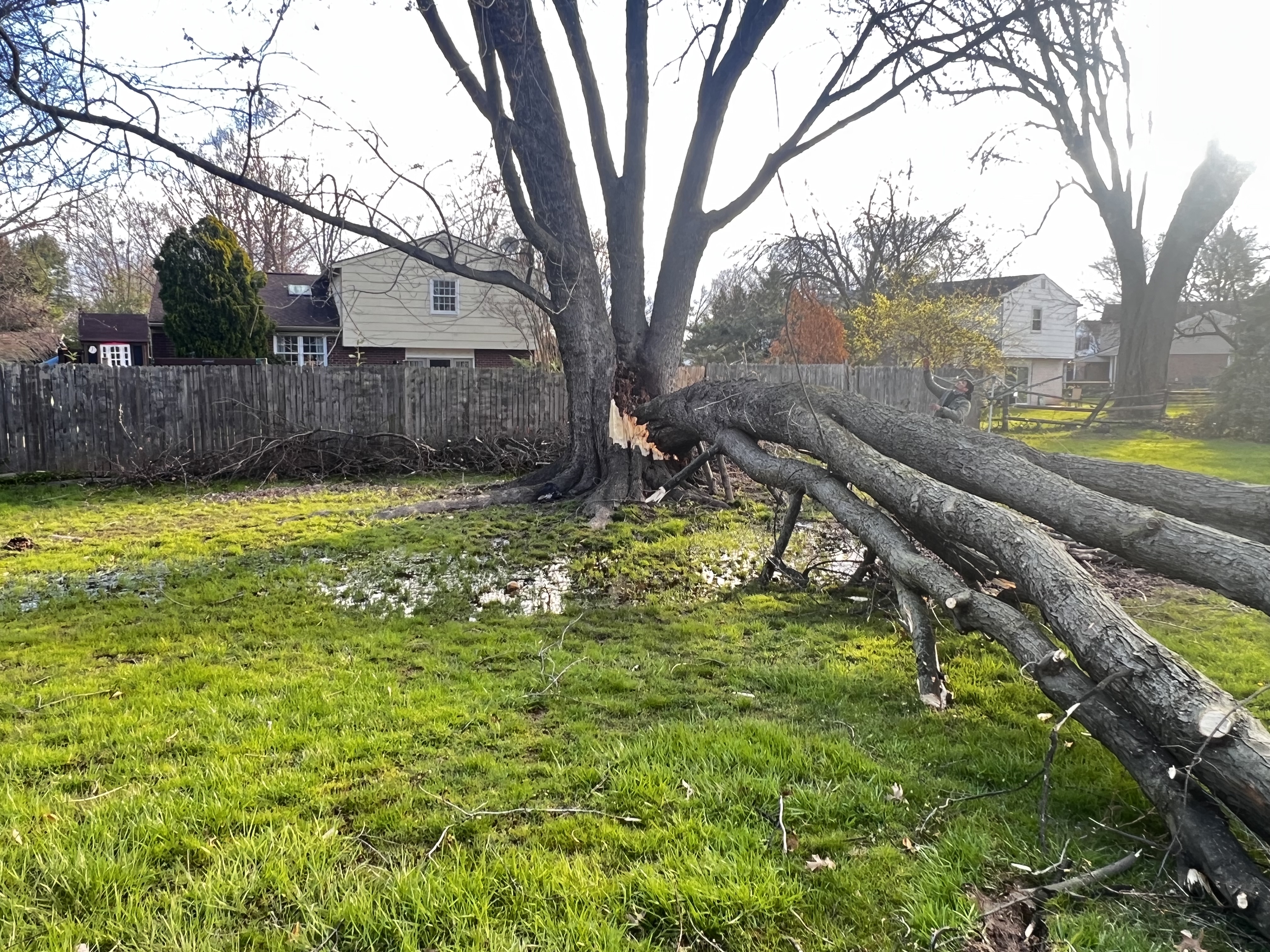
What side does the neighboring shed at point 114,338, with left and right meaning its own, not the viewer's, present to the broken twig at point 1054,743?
front

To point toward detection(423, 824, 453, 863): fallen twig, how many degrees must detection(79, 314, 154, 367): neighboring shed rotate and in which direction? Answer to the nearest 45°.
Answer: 0° — it already faces it

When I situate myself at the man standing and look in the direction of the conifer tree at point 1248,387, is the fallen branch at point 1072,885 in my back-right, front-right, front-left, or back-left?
back-right

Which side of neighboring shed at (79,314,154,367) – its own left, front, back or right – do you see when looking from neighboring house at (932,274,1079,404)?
left

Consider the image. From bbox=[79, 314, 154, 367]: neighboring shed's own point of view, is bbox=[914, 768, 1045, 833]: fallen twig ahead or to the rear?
ahead

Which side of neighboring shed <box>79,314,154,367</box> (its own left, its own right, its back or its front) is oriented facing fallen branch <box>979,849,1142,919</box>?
front

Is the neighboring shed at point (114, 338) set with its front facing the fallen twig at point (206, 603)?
yes

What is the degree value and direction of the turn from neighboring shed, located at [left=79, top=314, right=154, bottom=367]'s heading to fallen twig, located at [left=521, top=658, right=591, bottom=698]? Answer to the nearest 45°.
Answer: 0° — it already faces it

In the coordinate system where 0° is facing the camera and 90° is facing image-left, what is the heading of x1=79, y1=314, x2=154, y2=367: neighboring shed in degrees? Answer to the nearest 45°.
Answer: approximately 0°

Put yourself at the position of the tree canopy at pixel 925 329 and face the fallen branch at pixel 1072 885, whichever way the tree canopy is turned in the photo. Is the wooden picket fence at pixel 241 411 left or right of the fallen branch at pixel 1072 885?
right

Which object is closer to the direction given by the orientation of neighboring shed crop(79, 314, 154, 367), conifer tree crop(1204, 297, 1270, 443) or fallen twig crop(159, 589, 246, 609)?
the fallen twig
